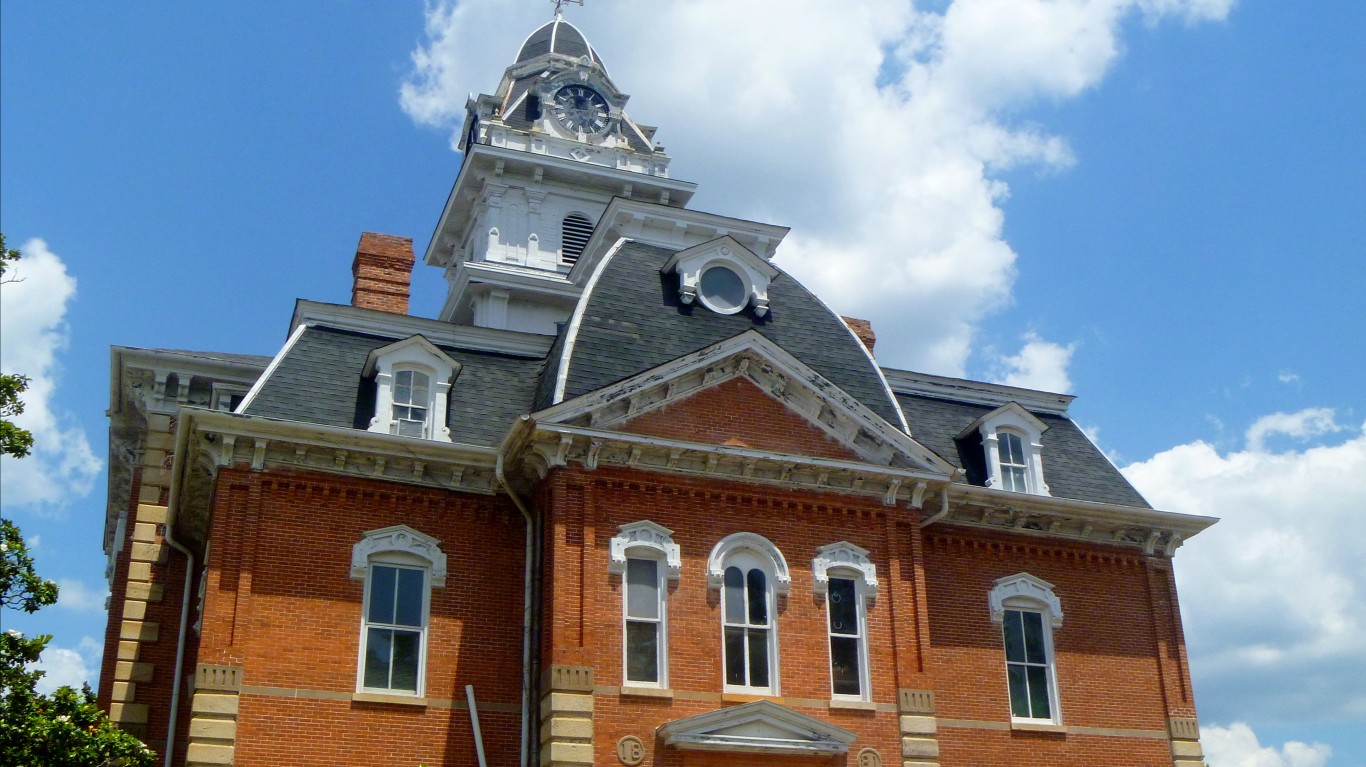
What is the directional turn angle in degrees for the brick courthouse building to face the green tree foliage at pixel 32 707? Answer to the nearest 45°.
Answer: approximately 90° to its right

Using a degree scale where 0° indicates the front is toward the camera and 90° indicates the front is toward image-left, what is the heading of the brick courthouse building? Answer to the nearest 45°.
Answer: approximately 0°
